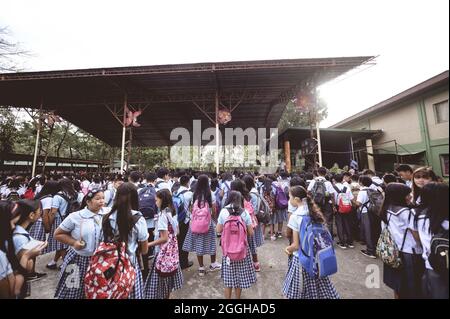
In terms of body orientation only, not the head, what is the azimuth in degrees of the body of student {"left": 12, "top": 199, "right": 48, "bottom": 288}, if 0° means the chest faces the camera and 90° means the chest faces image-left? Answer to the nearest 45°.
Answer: approximately 270°

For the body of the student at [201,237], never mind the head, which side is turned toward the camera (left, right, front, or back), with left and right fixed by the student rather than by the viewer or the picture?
back

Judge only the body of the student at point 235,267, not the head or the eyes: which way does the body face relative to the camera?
away from the camera

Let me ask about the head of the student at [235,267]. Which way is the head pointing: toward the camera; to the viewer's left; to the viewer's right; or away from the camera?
away from the camera

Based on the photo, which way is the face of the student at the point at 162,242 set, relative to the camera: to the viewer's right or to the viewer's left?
to the viewer's left

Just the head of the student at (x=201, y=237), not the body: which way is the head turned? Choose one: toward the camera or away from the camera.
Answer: away from the camera

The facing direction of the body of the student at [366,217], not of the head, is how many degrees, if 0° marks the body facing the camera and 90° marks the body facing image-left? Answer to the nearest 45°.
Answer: approximately 135°

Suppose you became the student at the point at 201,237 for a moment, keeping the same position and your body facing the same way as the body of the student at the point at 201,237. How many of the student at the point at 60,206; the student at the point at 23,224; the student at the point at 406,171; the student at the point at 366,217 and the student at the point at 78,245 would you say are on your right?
2

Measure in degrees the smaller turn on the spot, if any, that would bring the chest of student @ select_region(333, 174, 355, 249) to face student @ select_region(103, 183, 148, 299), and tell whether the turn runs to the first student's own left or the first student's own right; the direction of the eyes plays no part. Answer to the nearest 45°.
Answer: approximately 135° to the first student's own left

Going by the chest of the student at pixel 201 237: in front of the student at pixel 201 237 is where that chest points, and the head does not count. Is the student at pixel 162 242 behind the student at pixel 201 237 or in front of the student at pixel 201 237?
behind

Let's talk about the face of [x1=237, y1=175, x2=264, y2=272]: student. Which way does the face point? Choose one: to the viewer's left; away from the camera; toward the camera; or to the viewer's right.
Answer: away from the camera
